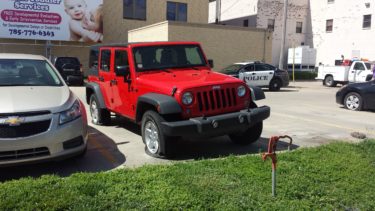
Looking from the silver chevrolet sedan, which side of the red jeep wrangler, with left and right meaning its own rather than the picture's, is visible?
right

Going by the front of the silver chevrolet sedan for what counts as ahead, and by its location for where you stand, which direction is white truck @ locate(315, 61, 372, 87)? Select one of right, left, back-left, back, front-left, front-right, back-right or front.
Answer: back-left

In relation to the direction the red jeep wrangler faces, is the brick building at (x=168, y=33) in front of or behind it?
behind

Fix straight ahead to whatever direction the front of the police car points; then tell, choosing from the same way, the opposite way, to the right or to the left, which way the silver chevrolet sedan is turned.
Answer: to the left

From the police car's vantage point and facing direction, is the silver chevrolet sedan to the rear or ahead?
ahead

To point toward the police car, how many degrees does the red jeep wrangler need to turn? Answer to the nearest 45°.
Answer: approximately 135° to its left

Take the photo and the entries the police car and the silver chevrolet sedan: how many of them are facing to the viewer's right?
0

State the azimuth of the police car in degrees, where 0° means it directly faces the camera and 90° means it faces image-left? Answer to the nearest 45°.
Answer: approximately 45°

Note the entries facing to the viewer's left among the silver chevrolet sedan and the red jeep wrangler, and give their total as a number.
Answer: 0

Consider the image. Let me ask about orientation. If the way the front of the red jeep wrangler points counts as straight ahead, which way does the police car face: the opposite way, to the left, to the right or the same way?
to the right

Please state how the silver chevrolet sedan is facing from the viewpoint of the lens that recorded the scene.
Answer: facing the viewer

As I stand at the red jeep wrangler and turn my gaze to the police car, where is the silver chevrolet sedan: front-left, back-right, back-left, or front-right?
back-left

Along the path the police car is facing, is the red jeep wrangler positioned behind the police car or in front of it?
in front

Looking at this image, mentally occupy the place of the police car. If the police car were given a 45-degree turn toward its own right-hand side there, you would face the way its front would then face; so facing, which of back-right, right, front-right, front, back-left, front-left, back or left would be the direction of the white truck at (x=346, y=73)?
back-right

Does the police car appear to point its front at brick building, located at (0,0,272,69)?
no

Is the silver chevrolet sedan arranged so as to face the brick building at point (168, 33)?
no

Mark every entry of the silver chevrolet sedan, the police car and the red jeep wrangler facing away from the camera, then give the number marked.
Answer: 0

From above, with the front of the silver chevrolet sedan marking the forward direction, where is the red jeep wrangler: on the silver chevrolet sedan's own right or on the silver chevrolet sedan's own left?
on the silver chevrolet sedan's own left
